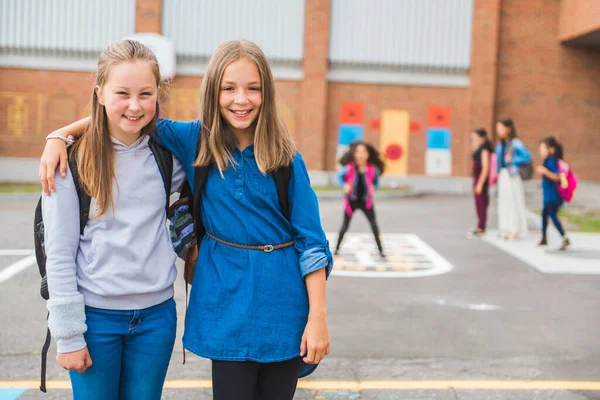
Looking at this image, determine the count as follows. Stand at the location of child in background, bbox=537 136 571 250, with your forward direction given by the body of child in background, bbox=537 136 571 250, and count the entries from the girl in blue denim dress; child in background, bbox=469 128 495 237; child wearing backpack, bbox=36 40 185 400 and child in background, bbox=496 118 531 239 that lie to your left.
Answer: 2

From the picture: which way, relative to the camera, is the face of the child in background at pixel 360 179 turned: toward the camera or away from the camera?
toward the camera

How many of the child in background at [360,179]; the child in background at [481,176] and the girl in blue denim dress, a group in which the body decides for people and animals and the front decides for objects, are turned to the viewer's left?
1

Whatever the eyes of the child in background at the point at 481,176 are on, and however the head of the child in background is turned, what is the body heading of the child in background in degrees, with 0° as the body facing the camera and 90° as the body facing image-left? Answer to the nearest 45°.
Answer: approximately 90°

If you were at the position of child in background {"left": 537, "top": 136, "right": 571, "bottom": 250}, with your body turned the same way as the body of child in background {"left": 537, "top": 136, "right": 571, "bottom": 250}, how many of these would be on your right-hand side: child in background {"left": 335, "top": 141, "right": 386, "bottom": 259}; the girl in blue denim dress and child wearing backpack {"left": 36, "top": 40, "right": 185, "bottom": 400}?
0

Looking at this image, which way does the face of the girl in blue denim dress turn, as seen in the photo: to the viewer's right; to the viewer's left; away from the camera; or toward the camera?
toward the camera

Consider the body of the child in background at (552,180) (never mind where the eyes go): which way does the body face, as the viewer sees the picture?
to the viewer's left

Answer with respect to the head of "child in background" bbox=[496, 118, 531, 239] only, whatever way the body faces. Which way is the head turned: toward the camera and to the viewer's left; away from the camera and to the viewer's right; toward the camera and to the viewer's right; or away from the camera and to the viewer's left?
toward the camera and to the viewer's left

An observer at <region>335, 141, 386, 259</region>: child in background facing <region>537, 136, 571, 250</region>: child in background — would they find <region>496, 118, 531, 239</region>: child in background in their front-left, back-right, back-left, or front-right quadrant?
front-left

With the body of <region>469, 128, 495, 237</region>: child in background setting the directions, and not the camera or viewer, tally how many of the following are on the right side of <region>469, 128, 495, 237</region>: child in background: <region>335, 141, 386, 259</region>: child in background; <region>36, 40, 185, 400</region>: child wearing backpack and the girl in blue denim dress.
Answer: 0

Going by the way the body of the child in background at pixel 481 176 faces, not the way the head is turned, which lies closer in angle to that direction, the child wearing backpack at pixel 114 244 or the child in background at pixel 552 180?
the child wearing backpack

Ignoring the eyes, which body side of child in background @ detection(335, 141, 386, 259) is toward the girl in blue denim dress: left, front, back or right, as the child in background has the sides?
front

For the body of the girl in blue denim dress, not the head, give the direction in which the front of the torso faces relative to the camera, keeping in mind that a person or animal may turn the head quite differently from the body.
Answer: toward the camera

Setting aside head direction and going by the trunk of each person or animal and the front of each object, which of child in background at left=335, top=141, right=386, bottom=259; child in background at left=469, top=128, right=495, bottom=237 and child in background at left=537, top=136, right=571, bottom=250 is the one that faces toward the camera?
child in background at left=335, top=141, right=386, bottom=259

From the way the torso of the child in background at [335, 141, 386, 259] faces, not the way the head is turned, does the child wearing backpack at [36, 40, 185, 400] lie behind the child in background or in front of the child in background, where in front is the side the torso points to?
in front
